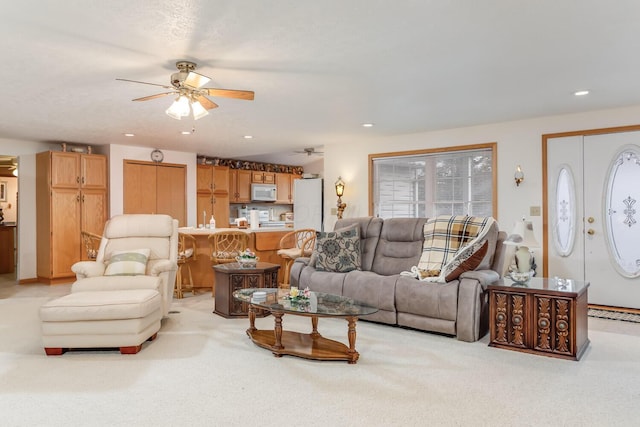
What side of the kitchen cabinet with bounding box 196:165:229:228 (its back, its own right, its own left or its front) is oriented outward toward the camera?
front

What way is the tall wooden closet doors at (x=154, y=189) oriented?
toward the camera

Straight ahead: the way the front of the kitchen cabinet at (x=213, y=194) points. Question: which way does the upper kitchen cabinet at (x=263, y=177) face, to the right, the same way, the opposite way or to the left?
the same way

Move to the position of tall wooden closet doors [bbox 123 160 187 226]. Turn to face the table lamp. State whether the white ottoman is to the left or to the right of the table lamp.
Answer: right

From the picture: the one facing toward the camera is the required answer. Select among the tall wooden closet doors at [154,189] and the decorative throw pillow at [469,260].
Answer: the tall wooden closet doors

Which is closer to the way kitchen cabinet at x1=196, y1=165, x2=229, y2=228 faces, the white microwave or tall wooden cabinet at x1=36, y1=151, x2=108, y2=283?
the tall wooden cabinet

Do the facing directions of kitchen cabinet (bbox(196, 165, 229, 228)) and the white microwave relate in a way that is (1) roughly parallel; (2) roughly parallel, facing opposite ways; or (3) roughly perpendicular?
roughly parallel

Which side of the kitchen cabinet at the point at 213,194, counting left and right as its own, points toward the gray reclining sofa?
front

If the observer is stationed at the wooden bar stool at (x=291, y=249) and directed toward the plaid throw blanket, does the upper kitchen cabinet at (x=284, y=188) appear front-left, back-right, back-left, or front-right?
back-left

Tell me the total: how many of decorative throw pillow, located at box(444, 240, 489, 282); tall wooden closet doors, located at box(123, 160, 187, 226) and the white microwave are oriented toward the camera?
2

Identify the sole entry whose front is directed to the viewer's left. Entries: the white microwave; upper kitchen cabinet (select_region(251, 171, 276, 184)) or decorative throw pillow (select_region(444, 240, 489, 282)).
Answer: the decorative throw pillow

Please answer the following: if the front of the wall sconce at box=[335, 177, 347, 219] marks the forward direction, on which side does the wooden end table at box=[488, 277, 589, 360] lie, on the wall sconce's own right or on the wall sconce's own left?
on the wall sconce's own left

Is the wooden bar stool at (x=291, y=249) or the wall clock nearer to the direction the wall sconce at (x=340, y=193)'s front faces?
the wooden bar stool

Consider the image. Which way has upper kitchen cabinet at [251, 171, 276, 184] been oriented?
toward the camera

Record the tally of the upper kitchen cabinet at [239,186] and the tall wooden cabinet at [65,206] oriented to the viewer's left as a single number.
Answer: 0

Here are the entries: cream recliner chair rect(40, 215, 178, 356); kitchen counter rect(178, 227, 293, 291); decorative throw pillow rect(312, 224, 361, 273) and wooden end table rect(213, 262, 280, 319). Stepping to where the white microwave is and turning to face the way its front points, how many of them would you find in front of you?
4

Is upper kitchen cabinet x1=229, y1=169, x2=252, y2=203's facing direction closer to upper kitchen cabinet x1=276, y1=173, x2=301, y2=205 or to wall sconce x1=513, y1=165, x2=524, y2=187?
the wall sconce
